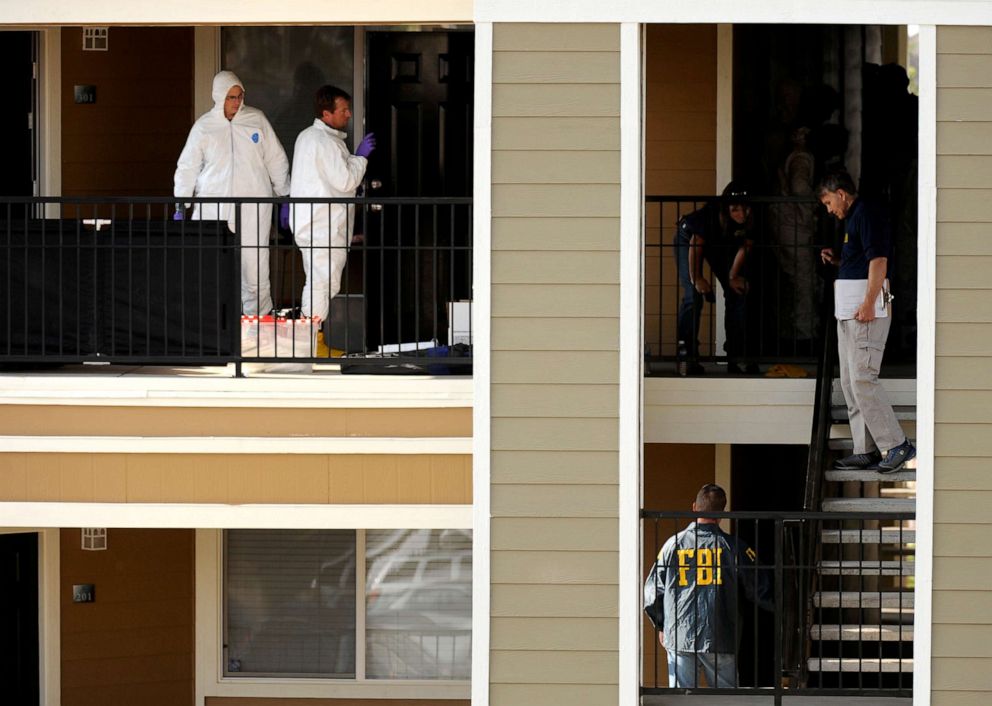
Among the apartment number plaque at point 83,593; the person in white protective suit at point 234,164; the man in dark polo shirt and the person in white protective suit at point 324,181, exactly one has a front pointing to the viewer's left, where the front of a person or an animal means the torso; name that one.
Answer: the man in dark polo shirt

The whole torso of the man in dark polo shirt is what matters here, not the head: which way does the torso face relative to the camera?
to the viewer's left

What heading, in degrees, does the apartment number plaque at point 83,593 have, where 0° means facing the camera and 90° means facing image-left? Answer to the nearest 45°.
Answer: approximately 0°

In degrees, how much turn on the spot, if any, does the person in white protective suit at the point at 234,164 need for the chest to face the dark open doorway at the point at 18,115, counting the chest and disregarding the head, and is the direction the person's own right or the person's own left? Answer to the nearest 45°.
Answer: approximately 135° to the person's own right

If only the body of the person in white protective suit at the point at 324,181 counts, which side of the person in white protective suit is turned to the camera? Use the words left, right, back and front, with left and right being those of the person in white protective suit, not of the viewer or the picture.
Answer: right

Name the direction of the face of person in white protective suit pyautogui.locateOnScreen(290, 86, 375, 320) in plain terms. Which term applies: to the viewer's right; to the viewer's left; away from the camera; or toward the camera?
to the viewer's right

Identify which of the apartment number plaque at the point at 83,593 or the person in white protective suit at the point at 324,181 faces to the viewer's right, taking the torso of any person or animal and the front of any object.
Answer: the person in white protective suit

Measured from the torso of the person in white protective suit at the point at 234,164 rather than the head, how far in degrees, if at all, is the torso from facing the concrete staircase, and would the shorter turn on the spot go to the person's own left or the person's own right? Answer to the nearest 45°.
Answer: approximately 45° to the person's own left
